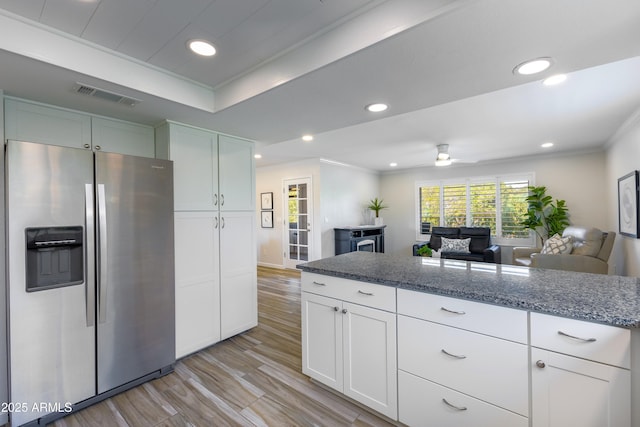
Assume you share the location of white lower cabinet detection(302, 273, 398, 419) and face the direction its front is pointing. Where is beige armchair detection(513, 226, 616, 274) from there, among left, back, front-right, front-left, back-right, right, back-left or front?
back

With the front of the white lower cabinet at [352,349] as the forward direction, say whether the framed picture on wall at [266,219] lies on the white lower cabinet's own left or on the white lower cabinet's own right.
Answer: on the white lower cabinet's own right

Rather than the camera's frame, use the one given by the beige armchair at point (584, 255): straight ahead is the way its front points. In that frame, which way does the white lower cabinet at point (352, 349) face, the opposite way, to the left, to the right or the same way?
to the left

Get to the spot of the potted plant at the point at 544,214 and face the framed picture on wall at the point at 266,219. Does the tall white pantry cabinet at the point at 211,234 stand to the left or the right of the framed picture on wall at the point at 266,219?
left

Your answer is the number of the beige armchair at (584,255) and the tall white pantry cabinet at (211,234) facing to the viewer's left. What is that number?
1

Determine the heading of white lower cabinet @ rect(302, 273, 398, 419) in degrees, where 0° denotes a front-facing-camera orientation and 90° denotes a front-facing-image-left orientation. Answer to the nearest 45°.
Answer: approximately 45°

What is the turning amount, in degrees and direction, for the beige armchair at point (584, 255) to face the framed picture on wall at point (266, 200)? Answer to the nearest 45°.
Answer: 0° — it already faces it

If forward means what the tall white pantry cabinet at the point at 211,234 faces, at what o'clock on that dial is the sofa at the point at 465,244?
The sofa is roughly at 10 o'clock from the tall white pantry cabinet.

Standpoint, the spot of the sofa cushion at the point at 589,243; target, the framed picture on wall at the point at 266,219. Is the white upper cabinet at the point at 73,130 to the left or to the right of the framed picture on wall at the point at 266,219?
left

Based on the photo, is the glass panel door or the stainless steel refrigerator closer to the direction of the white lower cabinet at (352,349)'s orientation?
the stainless steel refrigerator

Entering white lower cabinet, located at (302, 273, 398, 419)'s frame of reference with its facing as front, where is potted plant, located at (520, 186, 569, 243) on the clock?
The potted plant is roughly at 6 o'clock from the white lower cabinet.

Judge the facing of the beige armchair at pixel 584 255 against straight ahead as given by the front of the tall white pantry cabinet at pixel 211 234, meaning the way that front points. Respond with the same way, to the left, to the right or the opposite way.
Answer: the opposite way

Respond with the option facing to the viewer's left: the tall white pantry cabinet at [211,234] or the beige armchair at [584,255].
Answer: the beige armchair

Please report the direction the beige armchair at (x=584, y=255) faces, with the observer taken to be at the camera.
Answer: facing to the left of the viewer

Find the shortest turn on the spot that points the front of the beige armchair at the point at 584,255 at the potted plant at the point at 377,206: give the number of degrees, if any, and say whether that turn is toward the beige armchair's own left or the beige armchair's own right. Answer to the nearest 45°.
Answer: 0° — it already faces it

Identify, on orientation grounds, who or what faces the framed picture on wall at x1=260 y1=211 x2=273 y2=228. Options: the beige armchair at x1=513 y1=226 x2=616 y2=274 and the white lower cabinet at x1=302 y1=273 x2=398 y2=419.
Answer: the beige armchair
